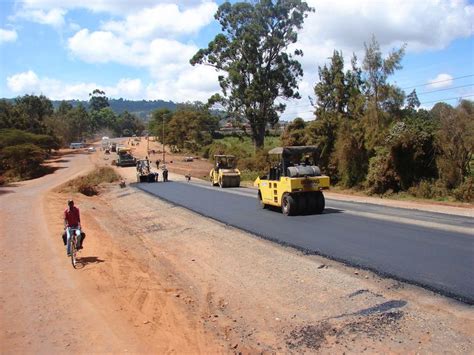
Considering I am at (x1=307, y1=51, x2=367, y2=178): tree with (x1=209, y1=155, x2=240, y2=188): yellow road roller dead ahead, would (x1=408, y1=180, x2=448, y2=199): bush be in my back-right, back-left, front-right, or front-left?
back-left

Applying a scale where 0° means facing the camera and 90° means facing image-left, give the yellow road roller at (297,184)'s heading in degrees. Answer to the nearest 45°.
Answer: approximately 135°

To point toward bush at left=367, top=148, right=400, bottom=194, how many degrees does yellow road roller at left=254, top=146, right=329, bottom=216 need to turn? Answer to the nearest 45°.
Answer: approximately 90° to its right

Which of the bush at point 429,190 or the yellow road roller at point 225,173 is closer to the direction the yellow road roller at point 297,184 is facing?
the yellow road roller

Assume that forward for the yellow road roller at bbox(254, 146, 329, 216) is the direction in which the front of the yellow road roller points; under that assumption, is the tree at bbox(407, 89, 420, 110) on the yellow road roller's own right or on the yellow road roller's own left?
on the yellow road roller's own right

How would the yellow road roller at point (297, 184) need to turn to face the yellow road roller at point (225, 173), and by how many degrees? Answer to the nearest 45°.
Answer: approximately 45° to its right
